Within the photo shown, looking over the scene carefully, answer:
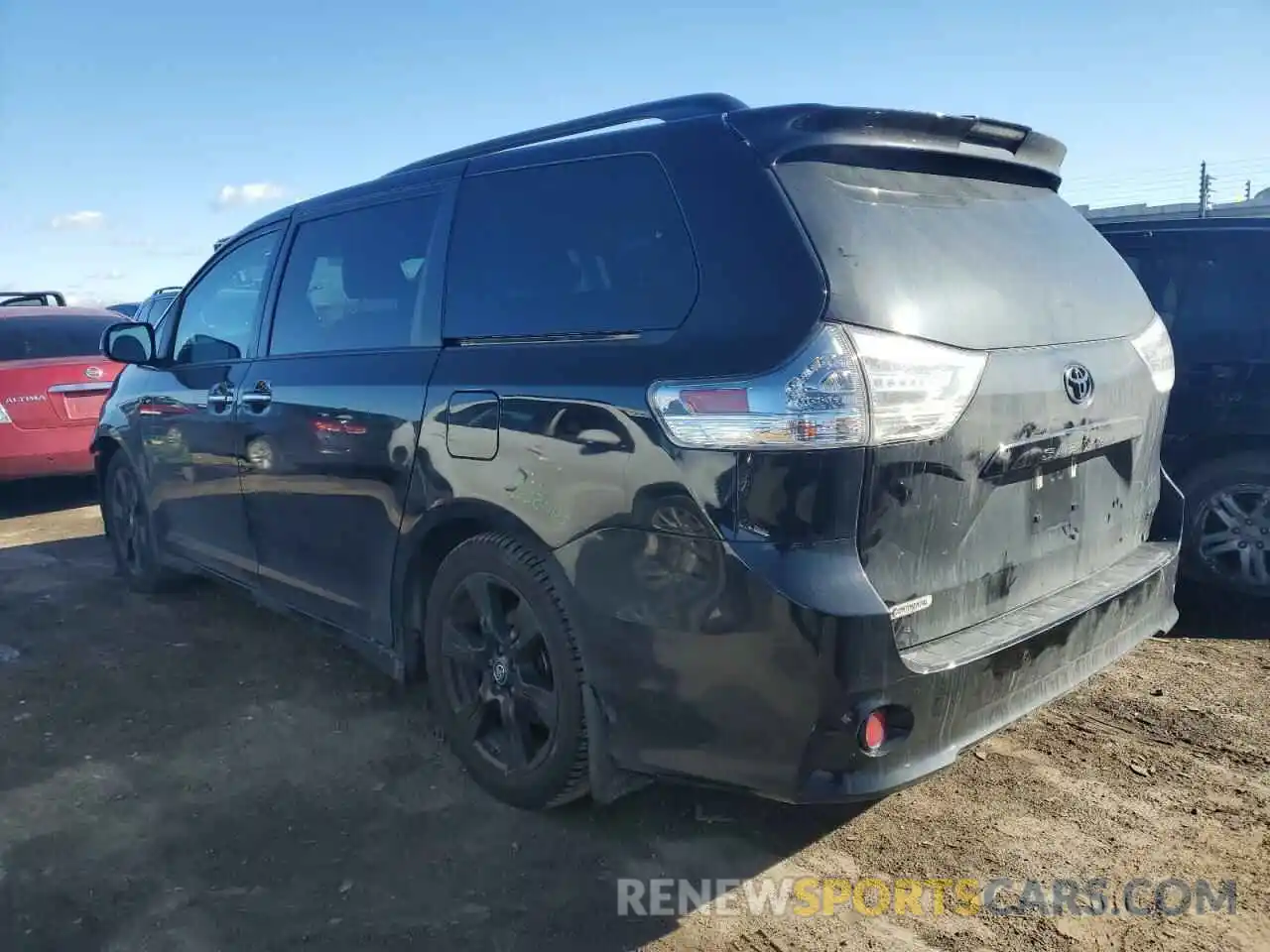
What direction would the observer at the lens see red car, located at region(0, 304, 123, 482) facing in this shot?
facing away from the viewer

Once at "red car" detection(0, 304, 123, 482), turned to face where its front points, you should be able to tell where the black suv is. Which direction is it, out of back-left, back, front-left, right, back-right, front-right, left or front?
back-right

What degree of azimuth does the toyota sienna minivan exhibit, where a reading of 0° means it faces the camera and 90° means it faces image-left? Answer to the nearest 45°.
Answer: approximately 135°

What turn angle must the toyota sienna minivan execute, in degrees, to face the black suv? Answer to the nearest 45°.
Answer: approximately 90° to its right
